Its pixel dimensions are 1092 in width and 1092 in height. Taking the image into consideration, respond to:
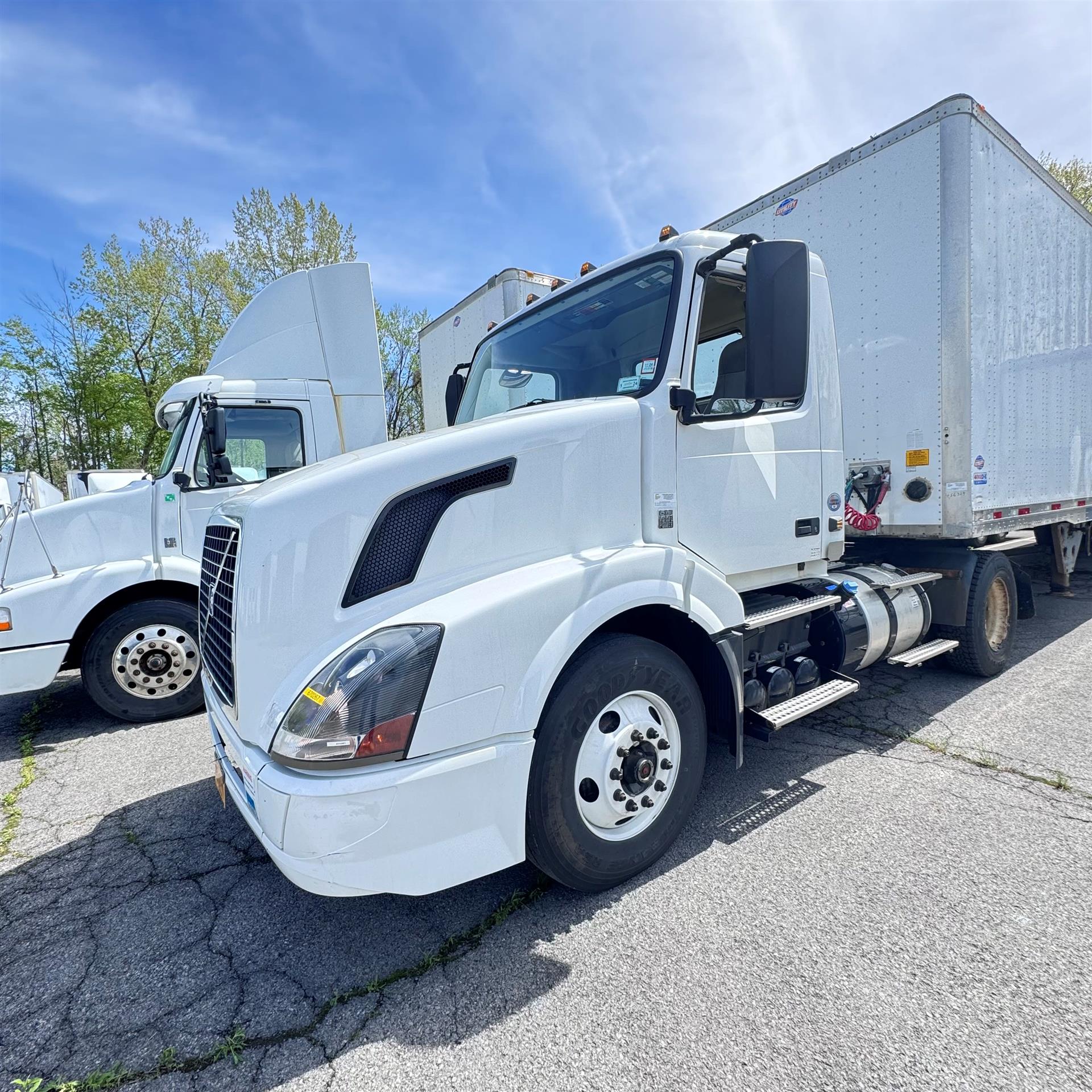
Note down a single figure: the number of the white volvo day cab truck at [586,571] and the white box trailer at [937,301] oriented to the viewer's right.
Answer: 0

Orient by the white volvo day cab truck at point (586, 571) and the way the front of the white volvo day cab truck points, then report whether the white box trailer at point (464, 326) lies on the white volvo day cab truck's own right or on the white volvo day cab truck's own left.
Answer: on the white volvo day cab truck's own right

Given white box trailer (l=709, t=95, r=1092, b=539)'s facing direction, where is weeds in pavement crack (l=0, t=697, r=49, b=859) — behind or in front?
in front

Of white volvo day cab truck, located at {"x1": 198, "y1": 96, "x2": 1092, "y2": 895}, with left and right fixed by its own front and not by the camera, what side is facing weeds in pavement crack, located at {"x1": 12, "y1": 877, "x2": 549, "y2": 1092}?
front

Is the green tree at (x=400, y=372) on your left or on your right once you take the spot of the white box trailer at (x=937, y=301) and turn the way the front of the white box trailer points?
on your right

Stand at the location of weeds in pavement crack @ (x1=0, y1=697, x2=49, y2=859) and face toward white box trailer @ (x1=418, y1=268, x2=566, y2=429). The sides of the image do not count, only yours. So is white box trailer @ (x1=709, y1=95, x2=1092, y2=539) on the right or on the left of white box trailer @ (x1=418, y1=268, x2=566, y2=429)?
right

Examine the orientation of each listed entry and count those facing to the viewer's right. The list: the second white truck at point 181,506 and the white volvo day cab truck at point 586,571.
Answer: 0

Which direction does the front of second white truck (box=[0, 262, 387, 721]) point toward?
to the viewer's left

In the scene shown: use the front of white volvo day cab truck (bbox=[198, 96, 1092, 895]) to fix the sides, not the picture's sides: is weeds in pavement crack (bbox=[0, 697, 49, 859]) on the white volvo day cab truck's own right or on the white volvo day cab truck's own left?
on the white volvo day cab truck's own right

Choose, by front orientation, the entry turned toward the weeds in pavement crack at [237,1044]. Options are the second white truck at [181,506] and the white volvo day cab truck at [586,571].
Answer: the white volvo day cab truck
